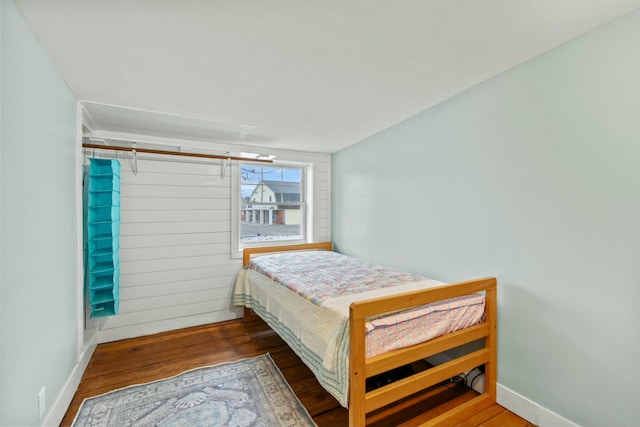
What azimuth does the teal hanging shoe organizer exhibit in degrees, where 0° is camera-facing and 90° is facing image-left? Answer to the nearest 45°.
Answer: approximately 0°

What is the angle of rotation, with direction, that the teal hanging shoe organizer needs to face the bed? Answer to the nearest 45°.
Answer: approximately 45° to its left

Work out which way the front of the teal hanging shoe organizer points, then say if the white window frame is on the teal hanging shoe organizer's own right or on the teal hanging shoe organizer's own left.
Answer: on the teal hanging shoe organizer's own left

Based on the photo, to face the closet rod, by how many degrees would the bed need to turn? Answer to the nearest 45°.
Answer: approximately 135° to its right

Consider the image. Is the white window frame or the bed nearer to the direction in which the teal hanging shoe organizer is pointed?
the bed
